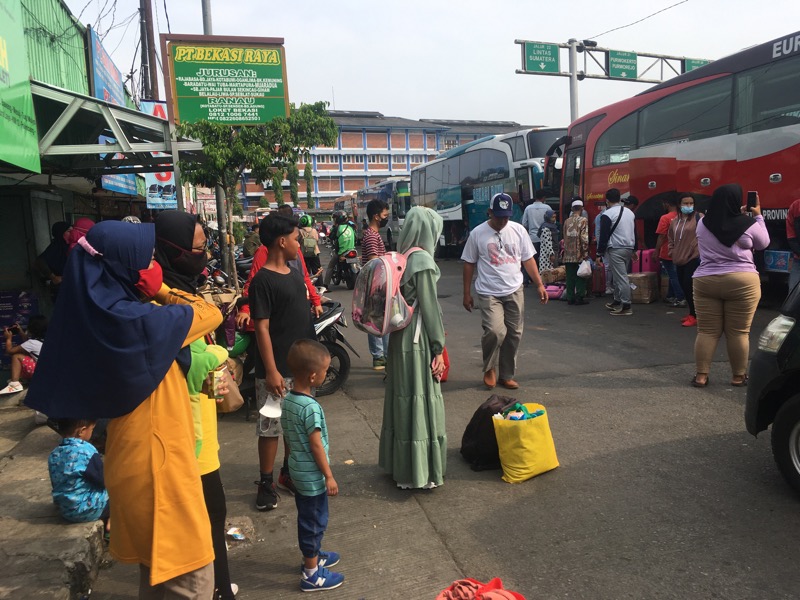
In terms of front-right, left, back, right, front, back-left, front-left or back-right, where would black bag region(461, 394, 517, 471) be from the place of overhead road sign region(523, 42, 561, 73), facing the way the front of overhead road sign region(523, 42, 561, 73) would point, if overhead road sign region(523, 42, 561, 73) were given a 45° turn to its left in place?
front-right

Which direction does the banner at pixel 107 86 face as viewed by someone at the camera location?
facing the viewer and to the right of the viewer

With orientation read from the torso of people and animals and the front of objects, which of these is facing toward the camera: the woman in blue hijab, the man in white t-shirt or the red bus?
the man in white t-shirt

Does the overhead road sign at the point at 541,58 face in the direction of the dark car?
yes

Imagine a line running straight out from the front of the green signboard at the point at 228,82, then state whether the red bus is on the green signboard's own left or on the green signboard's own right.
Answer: on the green signboard's own left

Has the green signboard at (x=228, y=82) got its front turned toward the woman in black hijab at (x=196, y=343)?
yes

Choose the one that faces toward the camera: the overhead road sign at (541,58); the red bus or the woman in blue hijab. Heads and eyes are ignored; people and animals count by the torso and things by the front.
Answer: the overhead road sign

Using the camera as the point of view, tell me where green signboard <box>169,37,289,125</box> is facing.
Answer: facing the viewer

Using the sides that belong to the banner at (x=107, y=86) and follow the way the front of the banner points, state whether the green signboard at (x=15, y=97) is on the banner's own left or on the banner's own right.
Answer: on the banner's own right

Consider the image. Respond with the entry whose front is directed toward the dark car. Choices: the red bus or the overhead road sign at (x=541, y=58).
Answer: the overhead road sign

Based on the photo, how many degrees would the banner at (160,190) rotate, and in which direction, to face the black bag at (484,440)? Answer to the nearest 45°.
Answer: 0° — it already faces it

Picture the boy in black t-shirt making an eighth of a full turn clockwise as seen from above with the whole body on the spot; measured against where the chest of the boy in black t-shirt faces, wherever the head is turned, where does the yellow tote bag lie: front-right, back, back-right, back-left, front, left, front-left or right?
left

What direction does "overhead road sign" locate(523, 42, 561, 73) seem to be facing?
toward the camera
